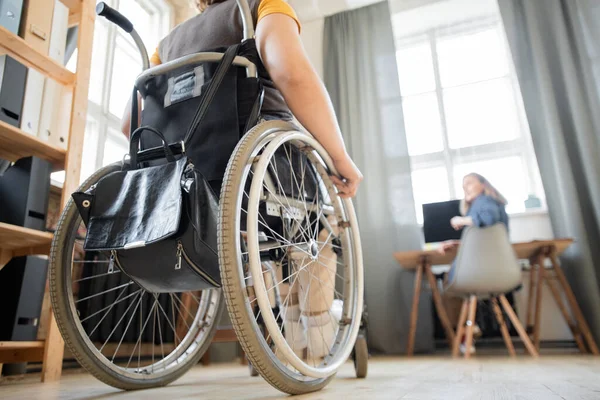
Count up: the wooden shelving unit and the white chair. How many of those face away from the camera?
1

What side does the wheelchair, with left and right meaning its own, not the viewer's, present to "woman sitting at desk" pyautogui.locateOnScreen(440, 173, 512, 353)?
front

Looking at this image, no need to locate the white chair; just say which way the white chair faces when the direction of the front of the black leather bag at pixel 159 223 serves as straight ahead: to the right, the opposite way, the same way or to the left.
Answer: the opposite way

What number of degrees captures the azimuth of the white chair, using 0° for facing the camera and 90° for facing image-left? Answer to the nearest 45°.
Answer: approximately 180°

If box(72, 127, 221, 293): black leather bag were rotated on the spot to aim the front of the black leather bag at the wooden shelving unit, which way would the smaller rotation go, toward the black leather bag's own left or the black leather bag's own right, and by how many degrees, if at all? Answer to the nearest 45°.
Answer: approximately 90° to the black leather bag's own right

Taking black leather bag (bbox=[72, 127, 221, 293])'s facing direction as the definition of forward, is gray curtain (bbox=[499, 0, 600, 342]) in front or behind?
behind

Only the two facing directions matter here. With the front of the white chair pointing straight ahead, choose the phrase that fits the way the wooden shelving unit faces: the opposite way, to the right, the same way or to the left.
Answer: to the right

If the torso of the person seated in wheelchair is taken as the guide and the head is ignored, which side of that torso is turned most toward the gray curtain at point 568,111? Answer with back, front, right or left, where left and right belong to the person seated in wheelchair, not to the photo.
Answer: front

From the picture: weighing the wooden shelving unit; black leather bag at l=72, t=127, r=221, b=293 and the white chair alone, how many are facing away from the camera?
1

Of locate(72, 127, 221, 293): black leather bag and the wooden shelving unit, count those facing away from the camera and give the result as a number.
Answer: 0

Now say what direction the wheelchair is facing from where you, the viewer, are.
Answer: facing away from the viewer and to the right of the viewer

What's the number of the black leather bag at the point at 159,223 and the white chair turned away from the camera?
1

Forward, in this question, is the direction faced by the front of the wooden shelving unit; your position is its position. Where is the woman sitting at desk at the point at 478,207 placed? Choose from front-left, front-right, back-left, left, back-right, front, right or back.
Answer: front-left

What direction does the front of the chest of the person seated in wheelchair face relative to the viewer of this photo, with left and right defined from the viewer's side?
facing away from the viewer and to the right of the viewer

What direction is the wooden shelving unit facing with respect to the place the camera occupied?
facing the viewer and to the right of the viewer

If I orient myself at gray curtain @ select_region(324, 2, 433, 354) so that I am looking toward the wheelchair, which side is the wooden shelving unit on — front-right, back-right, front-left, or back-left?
front-right
